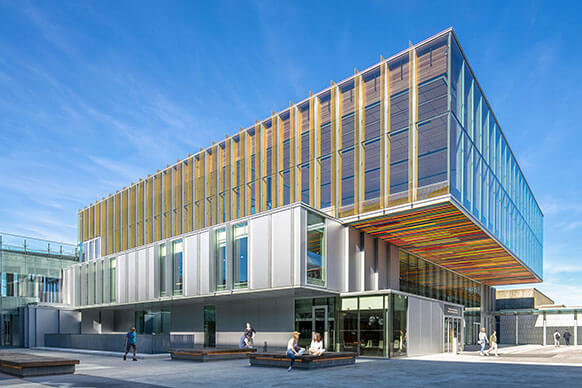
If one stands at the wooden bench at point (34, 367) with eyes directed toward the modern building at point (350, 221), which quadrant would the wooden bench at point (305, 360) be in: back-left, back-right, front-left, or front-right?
front-right

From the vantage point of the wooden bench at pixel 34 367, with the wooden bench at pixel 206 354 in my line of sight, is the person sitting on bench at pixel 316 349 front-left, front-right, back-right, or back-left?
front-right

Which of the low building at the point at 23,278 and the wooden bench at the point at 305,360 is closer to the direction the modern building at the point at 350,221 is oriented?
the wooden bench

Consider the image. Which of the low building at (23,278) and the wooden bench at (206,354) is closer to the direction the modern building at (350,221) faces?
the wooden bench

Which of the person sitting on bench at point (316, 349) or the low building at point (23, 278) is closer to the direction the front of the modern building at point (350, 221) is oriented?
the person sitting on bench

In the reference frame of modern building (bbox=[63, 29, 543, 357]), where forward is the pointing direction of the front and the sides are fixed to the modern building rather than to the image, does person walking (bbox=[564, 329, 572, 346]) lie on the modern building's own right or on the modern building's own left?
on the modern building's own left
